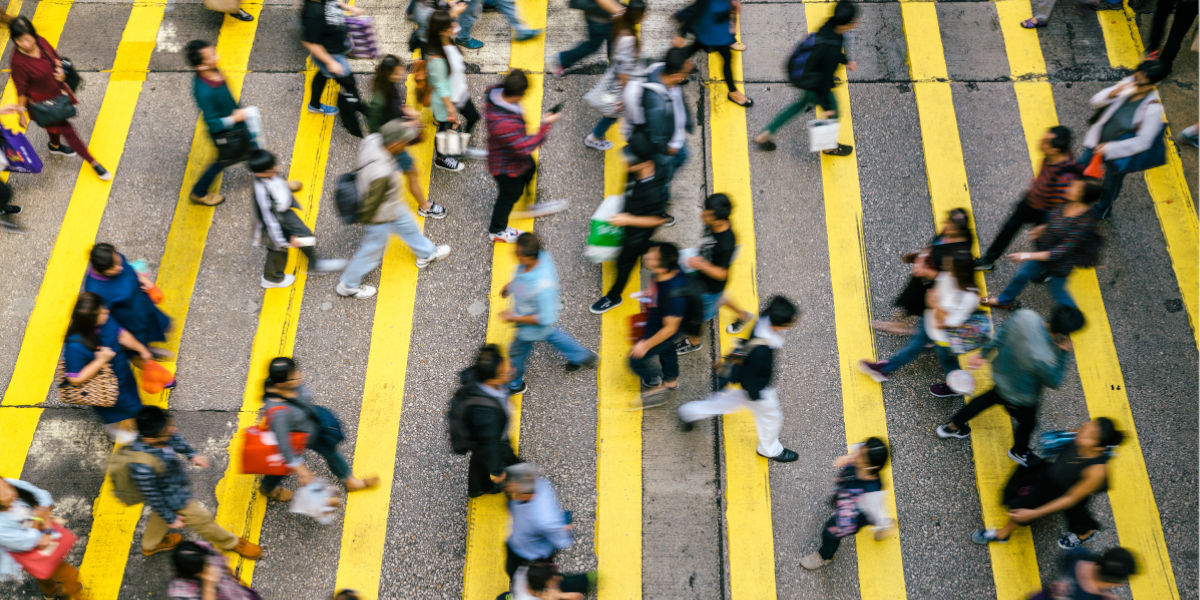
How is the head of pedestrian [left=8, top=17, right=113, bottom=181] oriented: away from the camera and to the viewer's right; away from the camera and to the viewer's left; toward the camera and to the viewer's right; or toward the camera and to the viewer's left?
toward the camera and to the viewer's right

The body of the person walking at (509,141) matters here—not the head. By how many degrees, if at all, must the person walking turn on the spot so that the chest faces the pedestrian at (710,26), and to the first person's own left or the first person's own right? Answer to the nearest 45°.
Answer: approximately 45° to the first person's own left

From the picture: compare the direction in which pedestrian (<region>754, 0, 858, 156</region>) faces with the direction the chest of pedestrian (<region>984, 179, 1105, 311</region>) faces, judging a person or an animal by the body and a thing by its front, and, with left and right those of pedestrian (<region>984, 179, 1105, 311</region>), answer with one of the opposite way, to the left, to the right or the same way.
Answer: the opposite way

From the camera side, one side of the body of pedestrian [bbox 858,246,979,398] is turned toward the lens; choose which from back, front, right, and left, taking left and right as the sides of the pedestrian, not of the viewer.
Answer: left

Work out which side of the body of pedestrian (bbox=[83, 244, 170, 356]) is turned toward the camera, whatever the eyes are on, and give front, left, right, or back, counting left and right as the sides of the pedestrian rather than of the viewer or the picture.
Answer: right

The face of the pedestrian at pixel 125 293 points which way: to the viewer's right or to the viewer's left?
to the viewer's right

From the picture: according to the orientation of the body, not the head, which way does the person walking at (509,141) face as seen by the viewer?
to the viewer's right

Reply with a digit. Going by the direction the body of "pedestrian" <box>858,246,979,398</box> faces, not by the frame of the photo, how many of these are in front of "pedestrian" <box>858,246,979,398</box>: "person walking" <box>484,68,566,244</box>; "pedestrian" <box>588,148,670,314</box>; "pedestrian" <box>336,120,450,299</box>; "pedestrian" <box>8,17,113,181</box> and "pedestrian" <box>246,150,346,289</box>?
5

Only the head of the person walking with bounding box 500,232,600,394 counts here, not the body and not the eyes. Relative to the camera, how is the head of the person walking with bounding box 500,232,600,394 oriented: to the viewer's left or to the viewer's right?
to the viewer's left

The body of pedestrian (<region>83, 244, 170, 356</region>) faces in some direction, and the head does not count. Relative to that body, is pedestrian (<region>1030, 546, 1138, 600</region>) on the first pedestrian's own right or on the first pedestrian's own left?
on the first pedestrian's own right

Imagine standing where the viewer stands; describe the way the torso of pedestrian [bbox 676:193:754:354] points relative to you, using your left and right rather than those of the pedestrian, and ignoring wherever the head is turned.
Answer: facing to the left of the viewer

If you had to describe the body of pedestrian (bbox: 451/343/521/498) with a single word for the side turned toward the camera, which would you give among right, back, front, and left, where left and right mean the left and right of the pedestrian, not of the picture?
right

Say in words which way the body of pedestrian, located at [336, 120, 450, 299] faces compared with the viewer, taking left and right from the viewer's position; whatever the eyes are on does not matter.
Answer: facing to the right of the viewer

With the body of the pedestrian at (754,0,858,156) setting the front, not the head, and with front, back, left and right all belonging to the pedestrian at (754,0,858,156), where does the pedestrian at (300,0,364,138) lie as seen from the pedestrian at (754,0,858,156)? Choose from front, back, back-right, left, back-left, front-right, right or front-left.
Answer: back

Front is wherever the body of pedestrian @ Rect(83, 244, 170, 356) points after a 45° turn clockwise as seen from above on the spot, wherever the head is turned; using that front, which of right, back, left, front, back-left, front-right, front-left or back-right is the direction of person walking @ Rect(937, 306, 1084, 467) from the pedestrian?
front

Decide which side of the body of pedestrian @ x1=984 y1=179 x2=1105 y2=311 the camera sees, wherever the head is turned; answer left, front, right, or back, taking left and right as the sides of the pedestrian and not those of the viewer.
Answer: left

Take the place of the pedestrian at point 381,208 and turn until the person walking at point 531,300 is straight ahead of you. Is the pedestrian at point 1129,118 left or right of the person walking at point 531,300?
left

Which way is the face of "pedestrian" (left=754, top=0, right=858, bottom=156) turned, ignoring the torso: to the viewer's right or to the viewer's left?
to the viewer's right

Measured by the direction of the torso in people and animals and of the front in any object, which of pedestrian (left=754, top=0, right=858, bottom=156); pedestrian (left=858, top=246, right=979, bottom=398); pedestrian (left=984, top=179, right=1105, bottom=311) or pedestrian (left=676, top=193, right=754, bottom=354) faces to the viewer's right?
pedestrian (left=754, top=0, right=858, bottom=156)
